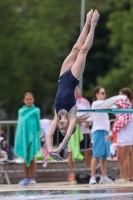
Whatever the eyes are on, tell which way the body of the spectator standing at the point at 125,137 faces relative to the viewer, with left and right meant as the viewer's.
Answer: facing to the left of the viewer

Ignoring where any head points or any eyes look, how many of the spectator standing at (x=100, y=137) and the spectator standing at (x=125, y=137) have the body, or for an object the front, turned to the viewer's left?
1
